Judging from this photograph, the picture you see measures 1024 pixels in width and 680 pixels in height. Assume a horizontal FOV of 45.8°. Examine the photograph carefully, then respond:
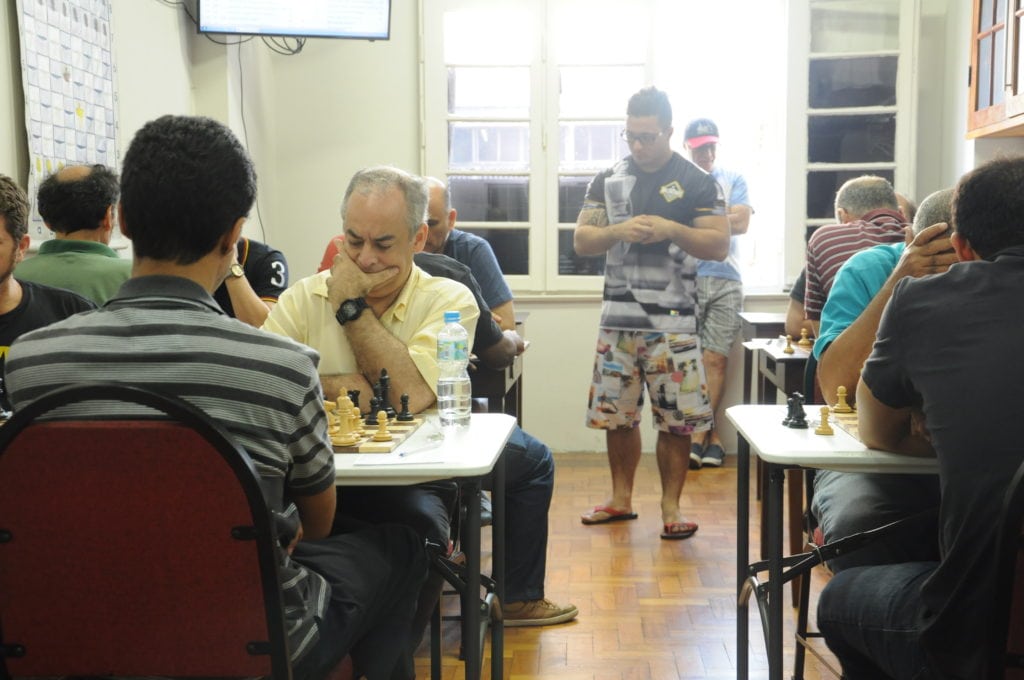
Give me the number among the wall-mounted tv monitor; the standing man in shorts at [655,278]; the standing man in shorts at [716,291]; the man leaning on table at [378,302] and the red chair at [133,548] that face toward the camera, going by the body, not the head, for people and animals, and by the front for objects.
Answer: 4

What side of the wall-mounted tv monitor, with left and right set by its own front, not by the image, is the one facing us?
front

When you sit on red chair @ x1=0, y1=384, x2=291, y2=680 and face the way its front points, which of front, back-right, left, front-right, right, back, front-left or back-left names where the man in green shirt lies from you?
front

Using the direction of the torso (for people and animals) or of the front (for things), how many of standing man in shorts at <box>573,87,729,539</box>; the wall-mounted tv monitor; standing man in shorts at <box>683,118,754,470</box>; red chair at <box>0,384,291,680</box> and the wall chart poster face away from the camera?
1

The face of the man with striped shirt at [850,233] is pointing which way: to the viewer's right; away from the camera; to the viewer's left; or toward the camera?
away from the camera

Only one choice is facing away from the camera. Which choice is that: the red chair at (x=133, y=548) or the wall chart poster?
the red chair

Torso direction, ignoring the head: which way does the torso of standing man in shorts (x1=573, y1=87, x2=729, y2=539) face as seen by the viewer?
toward the camera

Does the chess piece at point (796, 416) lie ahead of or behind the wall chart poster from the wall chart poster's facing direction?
ahead

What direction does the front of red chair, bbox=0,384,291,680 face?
away from the camera

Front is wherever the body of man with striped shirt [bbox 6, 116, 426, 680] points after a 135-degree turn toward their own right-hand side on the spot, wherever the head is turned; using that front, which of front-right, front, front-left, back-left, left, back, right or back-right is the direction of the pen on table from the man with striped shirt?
back-left

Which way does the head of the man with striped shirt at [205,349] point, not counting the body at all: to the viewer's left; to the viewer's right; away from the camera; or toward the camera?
away from the camera

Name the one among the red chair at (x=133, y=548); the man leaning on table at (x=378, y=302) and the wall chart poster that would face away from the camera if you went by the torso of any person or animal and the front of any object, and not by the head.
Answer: the red chair

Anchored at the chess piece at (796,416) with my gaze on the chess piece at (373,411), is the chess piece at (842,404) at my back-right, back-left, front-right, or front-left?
back-right

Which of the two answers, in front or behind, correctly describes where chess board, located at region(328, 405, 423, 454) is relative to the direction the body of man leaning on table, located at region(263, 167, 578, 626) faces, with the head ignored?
in front

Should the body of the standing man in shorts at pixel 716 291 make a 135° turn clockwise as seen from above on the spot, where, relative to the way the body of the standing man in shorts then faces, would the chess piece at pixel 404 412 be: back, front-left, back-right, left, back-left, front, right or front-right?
back-left

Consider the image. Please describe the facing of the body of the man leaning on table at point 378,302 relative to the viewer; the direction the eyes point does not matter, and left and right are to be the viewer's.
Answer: facing the viewer

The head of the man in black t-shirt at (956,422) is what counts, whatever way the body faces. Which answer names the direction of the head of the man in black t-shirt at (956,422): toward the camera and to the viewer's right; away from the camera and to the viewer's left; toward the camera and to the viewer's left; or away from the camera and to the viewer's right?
away from the camera and to the viewer's left

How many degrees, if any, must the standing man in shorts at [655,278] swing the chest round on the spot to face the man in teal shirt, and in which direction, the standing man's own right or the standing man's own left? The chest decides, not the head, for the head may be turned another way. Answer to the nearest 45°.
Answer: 0° — they already face them

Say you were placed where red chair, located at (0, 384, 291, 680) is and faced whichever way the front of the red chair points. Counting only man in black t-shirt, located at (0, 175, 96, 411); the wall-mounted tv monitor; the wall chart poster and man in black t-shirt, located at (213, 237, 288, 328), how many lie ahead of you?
4

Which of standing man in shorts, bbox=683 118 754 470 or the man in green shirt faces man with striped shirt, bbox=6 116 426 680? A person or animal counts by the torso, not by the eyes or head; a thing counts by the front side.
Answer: the standing man in shorts
